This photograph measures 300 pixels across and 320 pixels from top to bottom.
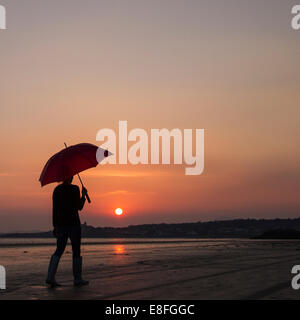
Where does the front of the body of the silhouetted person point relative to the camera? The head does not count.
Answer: to the viewer's right
